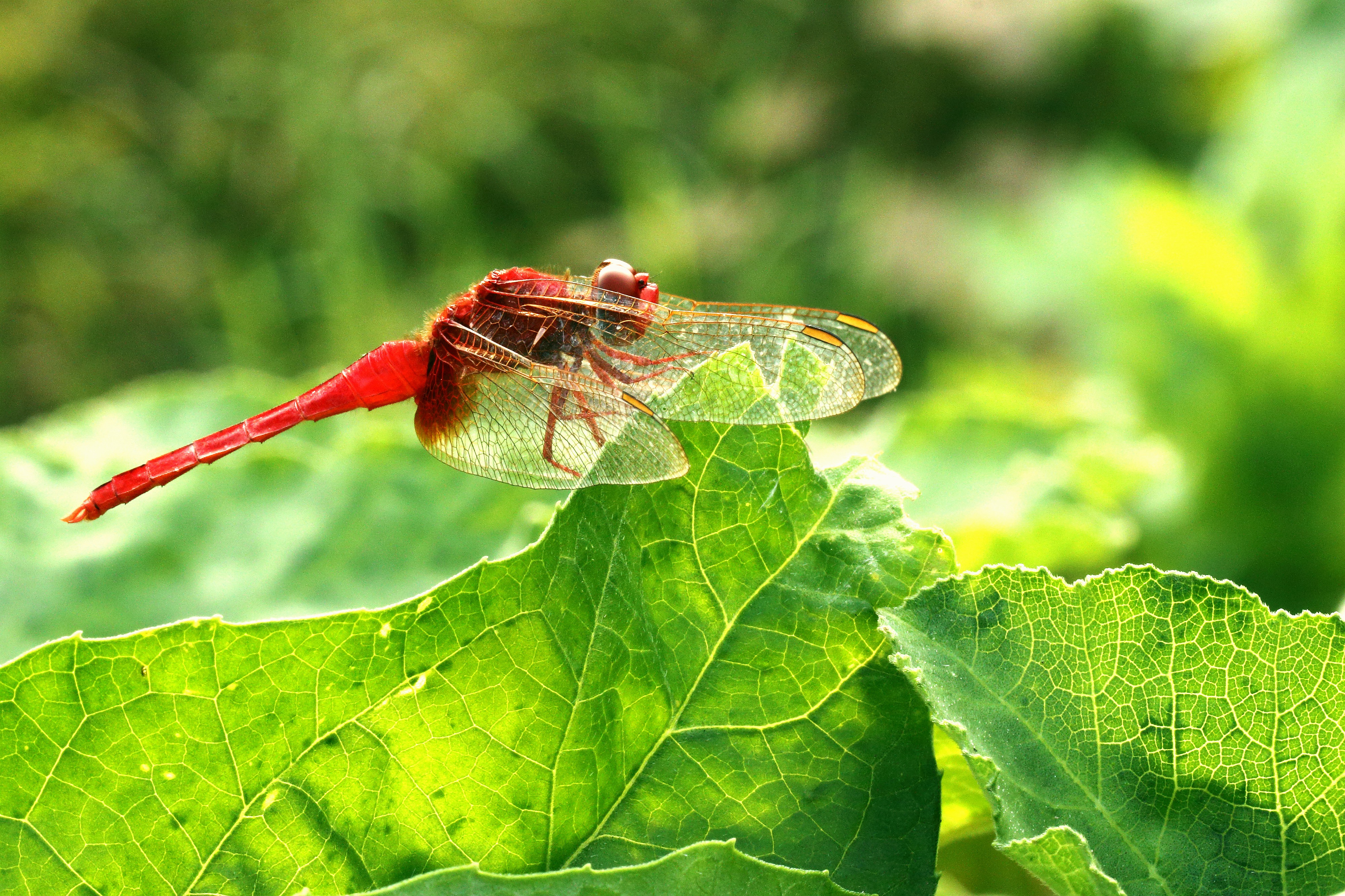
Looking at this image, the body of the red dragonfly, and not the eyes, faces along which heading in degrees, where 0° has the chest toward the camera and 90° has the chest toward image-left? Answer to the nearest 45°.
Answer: approximately 270°

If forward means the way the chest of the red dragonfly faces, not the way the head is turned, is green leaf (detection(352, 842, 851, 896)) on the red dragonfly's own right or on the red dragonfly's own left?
on the red dragonfly's own right

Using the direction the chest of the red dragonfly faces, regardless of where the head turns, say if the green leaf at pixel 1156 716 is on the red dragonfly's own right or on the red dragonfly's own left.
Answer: on the red dragonfly's own right
